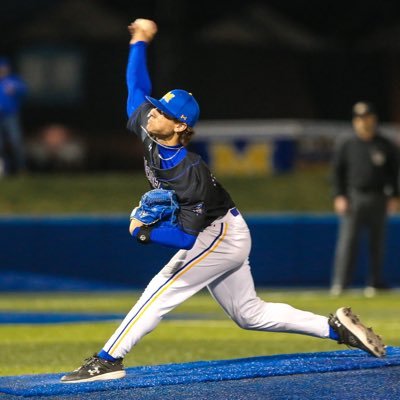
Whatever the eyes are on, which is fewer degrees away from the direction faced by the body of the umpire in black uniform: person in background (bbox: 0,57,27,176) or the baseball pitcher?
the baseball pitcher

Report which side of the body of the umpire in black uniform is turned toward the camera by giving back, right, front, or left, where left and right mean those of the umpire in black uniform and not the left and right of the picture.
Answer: front

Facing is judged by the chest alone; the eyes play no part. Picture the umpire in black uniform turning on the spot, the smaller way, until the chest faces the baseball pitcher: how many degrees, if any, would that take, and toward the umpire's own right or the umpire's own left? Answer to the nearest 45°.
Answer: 0° — they already face them

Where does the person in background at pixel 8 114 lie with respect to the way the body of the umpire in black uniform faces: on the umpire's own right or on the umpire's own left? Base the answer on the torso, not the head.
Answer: on the umpire's own right

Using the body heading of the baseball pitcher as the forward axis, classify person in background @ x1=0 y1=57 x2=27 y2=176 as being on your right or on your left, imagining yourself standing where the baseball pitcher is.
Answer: on your right
